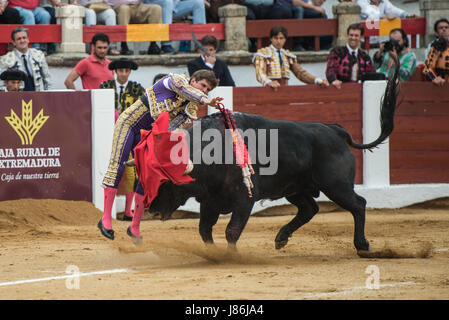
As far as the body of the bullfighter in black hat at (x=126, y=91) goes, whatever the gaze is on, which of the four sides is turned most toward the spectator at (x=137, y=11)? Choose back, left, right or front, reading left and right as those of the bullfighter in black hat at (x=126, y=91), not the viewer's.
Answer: back

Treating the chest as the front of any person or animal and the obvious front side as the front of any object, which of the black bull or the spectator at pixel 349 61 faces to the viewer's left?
the black bull

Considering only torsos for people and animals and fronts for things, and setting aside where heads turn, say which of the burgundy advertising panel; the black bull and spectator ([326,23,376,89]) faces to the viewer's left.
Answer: the black bull

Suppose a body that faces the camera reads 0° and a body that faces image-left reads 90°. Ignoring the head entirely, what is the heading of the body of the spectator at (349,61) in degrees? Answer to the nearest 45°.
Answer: approximately 0°

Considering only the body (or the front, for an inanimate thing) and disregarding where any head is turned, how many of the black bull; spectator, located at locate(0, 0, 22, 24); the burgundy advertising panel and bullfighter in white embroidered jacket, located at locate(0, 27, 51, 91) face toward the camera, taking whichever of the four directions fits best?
3

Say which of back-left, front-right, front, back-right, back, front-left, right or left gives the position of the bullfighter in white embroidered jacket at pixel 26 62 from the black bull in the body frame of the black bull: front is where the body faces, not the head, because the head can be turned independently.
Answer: front-right

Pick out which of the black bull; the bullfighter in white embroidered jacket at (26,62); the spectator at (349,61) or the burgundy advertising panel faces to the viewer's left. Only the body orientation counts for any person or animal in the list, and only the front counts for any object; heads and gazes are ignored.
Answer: the black bull

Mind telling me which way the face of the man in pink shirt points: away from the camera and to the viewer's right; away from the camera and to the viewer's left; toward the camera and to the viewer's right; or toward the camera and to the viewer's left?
toward the camera and to the viewer's right

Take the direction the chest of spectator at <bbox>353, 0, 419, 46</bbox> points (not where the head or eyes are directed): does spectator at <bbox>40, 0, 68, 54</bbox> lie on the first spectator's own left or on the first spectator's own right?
on the first spectator's own right
